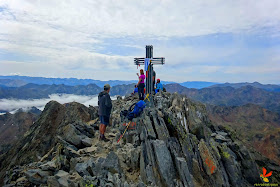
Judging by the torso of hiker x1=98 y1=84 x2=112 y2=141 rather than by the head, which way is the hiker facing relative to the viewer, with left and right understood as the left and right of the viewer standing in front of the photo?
facing away from the viewer and to the right of the viewer
